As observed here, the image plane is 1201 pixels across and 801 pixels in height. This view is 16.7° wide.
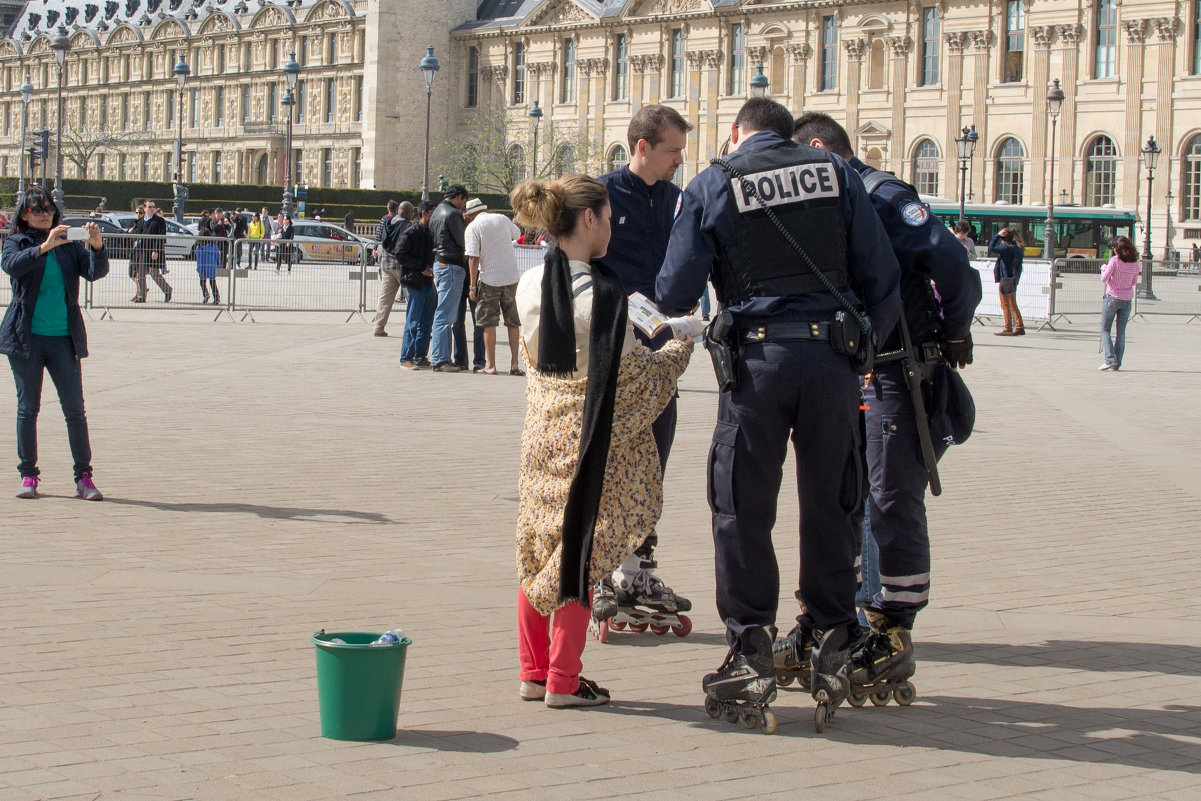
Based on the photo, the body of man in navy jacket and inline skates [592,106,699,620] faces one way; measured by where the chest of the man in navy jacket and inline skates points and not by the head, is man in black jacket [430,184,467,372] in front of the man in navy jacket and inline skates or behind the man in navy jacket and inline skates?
behind

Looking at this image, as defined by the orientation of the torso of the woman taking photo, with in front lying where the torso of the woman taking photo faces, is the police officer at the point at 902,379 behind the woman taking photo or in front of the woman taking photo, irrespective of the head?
in front

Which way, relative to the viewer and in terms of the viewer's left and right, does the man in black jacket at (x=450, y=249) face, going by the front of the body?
facing away from the viewer and to the right of the viewer

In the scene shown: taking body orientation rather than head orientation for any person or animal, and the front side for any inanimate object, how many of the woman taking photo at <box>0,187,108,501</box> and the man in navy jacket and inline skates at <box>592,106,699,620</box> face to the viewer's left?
0

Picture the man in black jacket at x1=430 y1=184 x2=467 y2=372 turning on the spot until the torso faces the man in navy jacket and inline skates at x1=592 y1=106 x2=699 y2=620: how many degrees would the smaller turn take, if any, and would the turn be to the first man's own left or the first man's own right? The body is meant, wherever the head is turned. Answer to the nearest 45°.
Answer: approximately 135° to the first man's own right

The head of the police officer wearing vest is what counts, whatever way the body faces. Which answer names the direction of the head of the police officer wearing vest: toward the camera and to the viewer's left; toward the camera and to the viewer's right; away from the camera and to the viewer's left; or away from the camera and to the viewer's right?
away from the camera and to the viewer's left

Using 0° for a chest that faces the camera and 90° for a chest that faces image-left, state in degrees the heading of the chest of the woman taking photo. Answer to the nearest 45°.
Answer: approximately 315°
